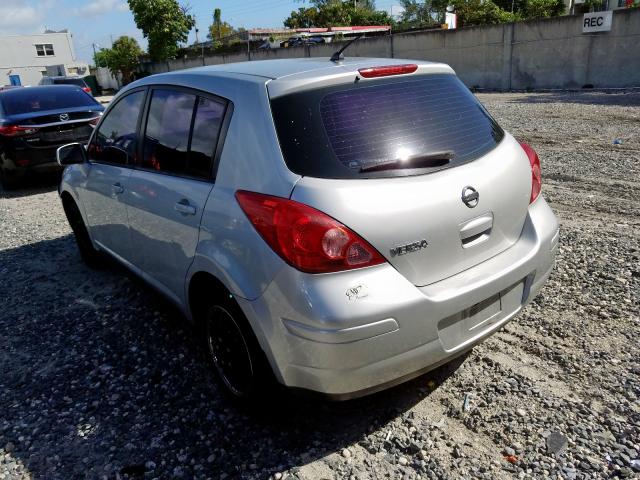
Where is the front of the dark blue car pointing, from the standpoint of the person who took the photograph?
facing away from the viewer and to the left of the viewer

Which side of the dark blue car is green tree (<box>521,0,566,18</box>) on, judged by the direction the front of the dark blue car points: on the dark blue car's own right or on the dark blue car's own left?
on the dark blue car's own right

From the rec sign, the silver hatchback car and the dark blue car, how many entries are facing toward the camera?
1

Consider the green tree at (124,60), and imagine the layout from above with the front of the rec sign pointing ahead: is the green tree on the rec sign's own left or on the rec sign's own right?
on the rec sign's own right

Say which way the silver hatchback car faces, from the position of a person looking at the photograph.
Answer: facing away from the viewer and to the left of the viewer

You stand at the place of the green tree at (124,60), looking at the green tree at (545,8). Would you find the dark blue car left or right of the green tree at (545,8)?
right

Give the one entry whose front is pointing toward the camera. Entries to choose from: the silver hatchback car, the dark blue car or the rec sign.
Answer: the rec sign

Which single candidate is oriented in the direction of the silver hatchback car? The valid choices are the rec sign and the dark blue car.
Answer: the rec sign

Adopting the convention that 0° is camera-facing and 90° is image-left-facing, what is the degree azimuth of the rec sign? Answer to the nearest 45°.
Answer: approximately 0°

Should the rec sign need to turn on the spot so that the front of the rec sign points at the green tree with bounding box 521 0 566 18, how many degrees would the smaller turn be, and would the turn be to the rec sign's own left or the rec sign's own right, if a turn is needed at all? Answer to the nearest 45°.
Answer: approximately 180°

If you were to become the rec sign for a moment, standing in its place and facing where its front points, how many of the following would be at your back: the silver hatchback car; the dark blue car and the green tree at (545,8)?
1
